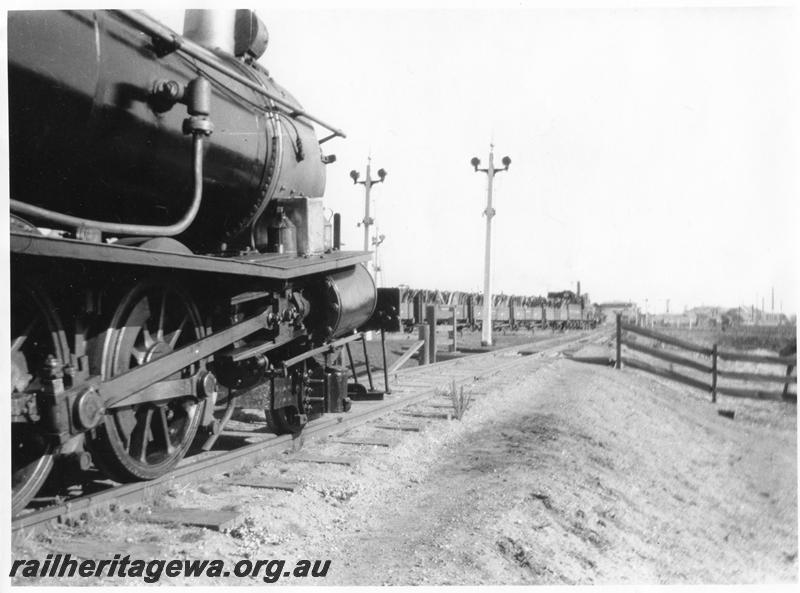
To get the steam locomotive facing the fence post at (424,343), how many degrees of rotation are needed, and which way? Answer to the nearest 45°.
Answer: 0° — it already faces it

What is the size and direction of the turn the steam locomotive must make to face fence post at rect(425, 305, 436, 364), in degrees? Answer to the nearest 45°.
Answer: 0° — it already faces it

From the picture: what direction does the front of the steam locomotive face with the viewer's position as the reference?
facing away from the viewer and to the right of the viewer
